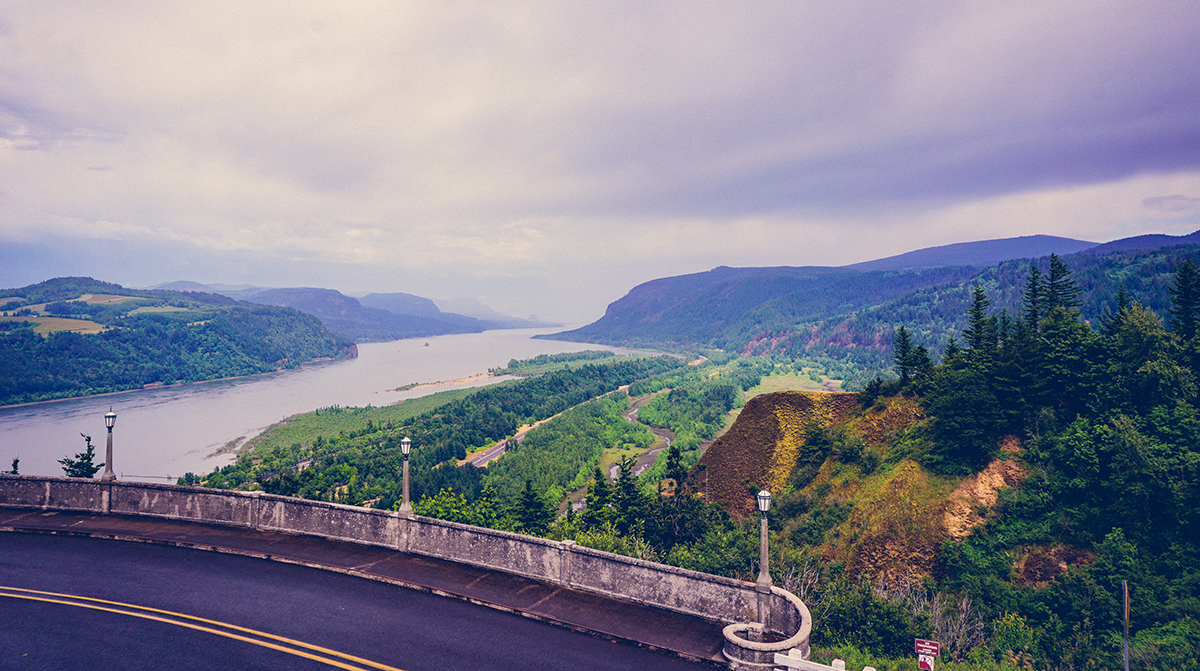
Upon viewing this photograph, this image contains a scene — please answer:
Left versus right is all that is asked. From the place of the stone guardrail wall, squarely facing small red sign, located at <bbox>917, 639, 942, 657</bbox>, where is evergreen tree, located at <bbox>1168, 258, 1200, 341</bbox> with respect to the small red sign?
left

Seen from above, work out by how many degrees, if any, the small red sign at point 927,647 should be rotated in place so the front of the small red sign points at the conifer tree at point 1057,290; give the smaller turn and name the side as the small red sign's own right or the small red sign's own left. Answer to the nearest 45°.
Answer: approximately 180°

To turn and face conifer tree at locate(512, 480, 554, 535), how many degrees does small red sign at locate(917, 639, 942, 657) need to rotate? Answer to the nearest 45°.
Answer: approximately 135° to its right

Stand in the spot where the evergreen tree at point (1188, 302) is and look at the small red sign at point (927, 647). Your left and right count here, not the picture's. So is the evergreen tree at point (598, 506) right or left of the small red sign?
right

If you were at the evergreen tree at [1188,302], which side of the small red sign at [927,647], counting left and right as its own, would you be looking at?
back

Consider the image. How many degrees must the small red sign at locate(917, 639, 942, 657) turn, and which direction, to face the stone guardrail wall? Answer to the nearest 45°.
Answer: approximately 90° to its right

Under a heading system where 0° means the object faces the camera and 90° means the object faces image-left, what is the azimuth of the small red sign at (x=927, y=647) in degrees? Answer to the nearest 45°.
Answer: approximately 0°
